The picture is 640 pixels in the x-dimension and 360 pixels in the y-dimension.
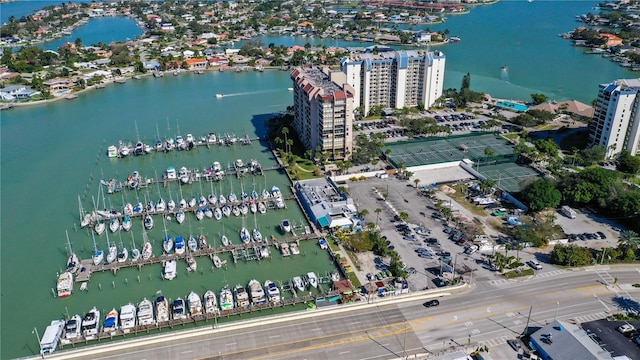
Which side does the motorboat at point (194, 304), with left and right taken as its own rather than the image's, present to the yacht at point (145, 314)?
left

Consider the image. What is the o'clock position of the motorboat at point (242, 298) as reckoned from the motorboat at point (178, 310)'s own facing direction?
the motorboat at point (242, 298) is roughly at 3 o'clock from the motorboat at point (178, 310).

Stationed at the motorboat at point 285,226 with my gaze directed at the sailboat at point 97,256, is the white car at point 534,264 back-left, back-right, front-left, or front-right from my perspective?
back-left

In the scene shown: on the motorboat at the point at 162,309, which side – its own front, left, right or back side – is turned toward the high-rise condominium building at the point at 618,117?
right

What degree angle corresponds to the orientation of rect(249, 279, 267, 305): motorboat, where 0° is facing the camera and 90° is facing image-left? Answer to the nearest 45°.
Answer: approximately 180°

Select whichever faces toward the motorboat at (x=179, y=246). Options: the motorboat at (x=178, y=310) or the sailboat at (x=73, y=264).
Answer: the motorboat at (x=178, y=310)

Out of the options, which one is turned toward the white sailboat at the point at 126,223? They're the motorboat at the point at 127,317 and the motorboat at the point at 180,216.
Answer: the motorboat at the point at 127,317

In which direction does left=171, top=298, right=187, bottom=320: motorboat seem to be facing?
away from the camera

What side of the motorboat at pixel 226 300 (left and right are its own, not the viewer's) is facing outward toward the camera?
back

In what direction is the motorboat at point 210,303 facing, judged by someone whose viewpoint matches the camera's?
facing away from the viewer

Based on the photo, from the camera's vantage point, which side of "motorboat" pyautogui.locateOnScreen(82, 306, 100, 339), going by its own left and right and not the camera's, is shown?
back
